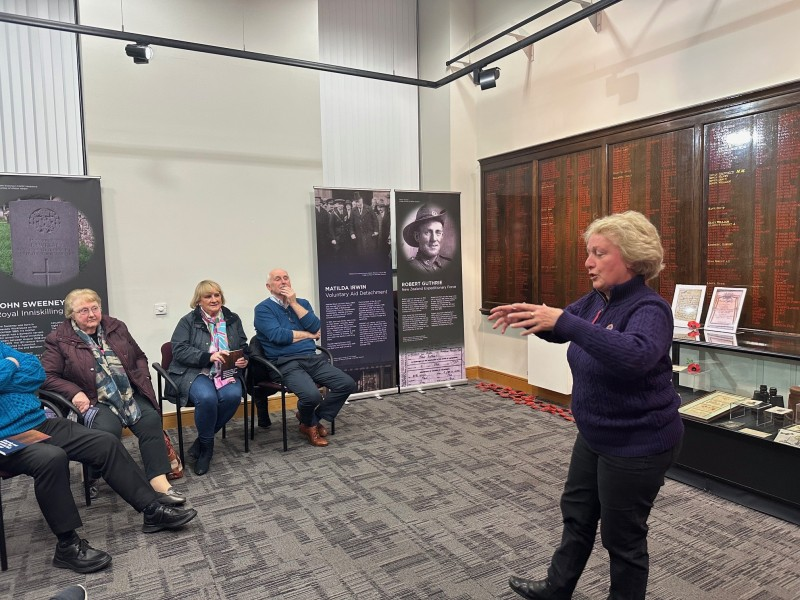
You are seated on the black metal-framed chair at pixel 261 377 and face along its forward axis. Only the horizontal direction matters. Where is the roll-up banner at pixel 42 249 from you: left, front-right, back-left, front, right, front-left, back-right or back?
back-right

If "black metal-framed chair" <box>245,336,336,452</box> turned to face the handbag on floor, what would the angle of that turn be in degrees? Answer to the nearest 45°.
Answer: approximately 90° to its right

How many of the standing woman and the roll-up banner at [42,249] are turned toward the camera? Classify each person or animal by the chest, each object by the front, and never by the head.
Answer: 1

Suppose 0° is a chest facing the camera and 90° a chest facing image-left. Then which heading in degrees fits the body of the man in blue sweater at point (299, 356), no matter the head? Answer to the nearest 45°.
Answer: approximately 315°

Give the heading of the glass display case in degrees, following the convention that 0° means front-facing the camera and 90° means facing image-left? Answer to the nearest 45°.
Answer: approximately 45°

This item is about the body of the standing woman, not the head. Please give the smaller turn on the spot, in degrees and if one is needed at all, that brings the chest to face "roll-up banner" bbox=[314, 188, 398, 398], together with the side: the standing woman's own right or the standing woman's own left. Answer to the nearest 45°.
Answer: approximately 45° to the standing woman's own right

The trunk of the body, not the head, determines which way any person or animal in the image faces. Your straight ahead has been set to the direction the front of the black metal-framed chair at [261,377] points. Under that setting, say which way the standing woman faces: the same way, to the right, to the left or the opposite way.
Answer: the opposite way

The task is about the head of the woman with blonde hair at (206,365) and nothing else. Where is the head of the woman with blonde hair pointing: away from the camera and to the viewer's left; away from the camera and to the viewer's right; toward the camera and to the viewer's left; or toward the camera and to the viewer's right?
toward the camera and to the viewer's right

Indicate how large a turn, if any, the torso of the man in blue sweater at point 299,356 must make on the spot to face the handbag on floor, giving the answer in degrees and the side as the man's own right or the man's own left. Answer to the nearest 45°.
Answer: approximately 90° to the man's own right

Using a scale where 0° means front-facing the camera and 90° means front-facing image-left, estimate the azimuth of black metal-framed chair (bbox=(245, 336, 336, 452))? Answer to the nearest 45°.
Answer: approximately 315°

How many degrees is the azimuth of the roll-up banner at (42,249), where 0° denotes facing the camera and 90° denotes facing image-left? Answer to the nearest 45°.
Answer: approximately 0°

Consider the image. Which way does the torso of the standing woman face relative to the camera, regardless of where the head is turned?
to the viewer's left
